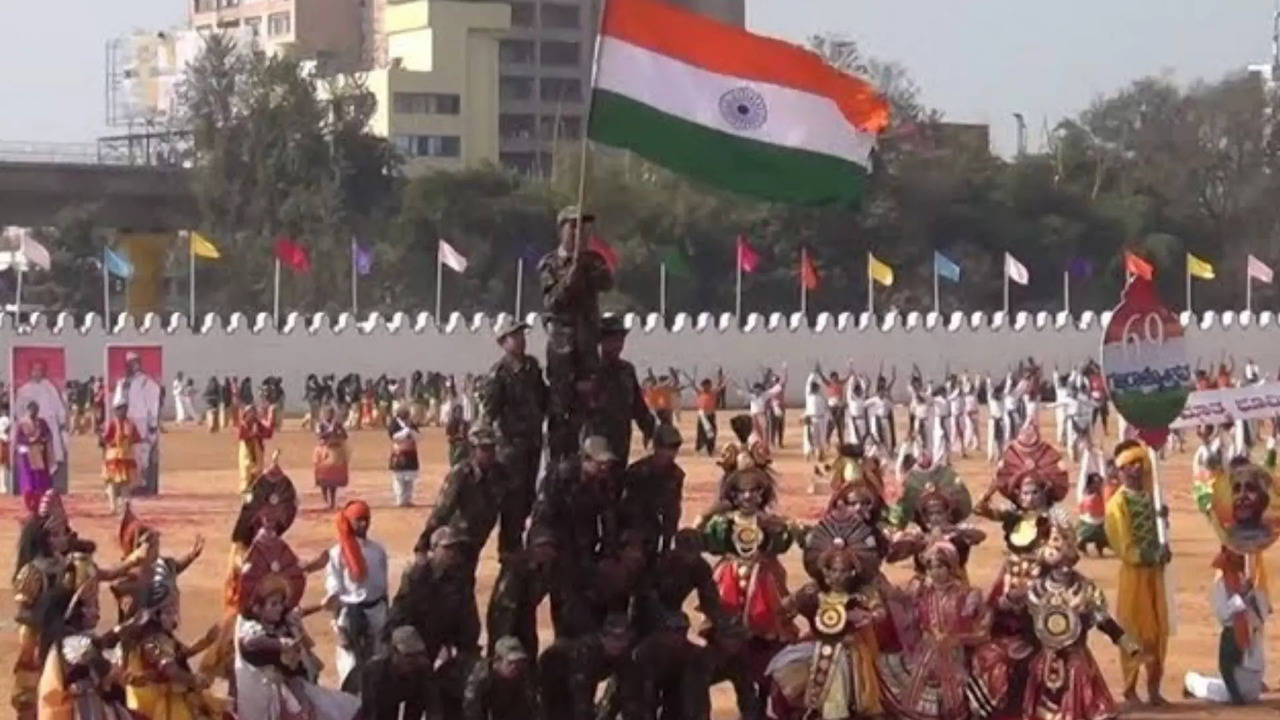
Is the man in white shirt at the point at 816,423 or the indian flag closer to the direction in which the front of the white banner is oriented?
the indian flag

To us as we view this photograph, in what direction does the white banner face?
facing the viewer

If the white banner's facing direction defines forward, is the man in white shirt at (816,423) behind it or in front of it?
behind

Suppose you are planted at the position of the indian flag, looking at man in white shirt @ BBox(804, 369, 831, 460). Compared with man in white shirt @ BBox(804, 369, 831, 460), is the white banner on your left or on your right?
right

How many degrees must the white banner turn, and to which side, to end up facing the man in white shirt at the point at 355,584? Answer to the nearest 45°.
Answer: approximately 45° to its right

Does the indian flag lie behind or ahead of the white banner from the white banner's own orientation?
ahead
